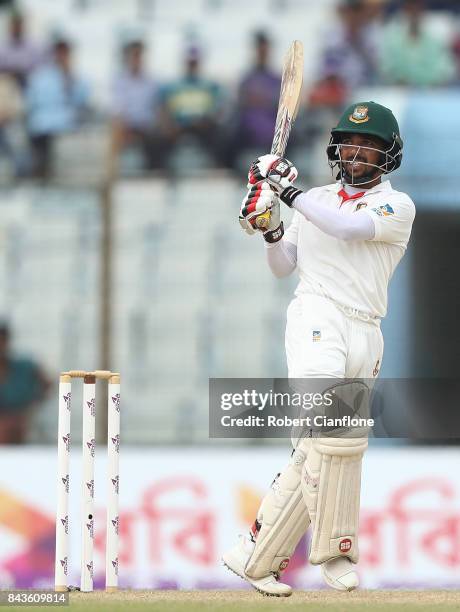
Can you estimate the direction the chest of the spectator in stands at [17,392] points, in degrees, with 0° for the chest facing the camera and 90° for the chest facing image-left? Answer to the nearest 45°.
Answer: approximately 0°

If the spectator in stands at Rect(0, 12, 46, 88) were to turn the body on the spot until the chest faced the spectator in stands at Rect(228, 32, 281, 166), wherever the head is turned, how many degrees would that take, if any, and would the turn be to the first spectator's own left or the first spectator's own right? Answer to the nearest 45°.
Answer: approximately 45° to the first spectator's own left

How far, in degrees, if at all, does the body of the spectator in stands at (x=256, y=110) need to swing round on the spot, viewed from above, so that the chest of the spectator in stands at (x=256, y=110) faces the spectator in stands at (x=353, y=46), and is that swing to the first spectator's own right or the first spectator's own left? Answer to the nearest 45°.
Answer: approximately 135° to the first spectator's own left

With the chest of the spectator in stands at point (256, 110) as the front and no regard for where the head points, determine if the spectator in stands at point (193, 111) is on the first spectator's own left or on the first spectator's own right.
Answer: on the first spectator's own right

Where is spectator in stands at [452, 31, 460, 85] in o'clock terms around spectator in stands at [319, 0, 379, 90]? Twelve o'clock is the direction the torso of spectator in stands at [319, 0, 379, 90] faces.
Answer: spectator in stands at [452, 31, 460, 85] is roughly at 9 o'clock from spectator in stands at [319, 0, 379, 90].

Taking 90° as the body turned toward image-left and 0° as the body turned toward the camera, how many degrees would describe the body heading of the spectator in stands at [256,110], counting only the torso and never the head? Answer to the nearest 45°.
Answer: approximately 0°
